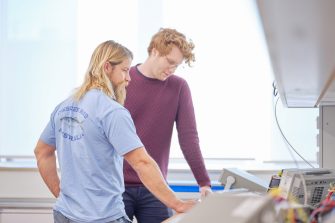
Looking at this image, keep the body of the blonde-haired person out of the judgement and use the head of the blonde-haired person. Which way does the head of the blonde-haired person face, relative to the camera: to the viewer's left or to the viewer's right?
to the viewer's right

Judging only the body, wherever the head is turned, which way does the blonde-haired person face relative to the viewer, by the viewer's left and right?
facing away from the viewer and to the right of the viewer
